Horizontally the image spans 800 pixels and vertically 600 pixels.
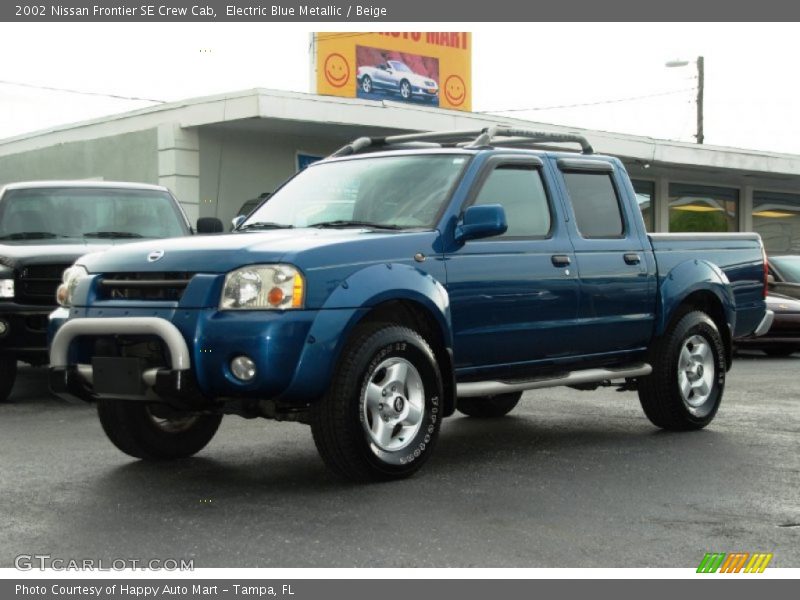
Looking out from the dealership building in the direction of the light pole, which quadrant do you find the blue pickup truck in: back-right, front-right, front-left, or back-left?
back-right

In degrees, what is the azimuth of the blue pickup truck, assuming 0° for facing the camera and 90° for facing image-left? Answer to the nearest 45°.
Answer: approximately 45°

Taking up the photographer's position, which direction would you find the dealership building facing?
facing the viewer and to the right of the viewer

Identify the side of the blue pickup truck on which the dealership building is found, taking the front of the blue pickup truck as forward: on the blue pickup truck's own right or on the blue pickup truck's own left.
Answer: on the blue pickup truck's own right

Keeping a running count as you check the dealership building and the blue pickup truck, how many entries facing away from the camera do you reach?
0

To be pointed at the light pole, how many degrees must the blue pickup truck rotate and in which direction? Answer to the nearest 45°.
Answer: approximately 135° to its right

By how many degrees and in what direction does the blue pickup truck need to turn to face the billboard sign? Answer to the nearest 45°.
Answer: approximately 135° to its right

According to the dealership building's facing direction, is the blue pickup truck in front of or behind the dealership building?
in front

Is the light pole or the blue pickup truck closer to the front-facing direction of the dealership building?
the blue pickup truck

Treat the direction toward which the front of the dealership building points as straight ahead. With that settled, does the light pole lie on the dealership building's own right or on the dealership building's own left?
on the dealership building's own left

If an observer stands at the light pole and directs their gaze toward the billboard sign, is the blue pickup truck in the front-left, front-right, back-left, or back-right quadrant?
front-left

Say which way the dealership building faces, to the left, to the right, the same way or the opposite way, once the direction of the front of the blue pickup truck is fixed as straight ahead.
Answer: to the left
